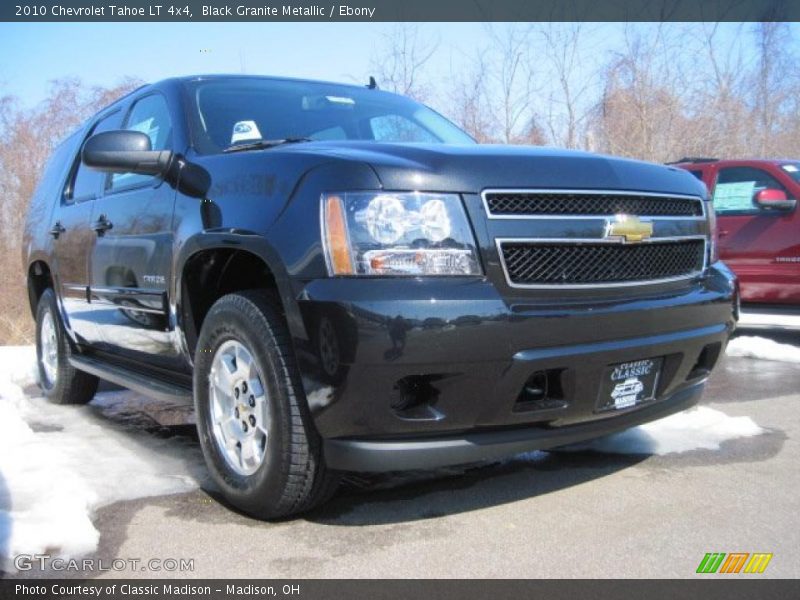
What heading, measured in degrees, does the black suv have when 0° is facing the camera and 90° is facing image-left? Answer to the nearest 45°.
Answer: approximately 315°

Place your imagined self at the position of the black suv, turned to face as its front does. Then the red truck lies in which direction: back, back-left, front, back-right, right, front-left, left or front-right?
left
